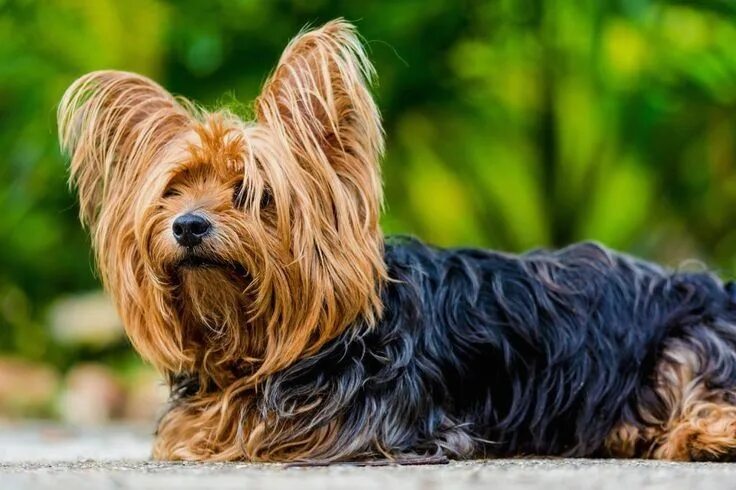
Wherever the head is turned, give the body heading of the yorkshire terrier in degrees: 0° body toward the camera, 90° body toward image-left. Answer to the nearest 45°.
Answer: approximately 90°
